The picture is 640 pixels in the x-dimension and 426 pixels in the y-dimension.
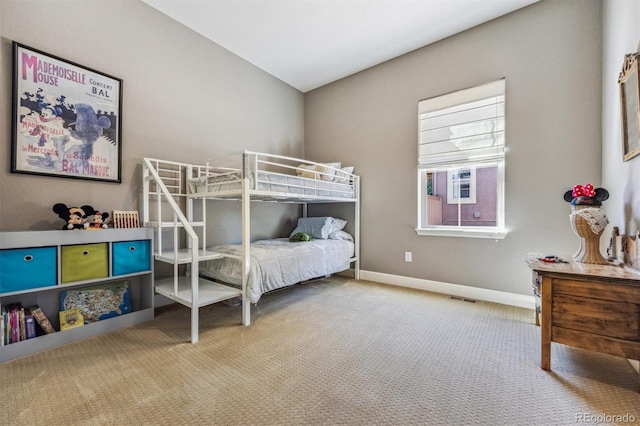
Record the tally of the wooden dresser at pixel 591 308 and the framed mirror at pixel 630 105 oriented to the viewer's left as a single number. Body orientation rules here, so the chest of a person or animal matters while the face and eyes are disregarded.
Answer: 2

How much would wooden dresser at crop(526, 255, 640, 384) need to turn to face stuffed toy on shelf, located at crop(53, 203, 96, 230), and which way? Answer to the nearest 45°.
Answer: approximately 45° to its left

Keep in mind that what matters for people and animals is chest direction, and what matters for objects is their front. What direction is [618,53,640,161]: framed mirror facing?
to the viewer's left

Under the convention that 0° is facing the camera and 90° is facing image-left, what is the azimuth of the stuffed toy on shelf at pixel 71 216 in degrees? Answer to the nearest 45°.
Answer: approximately 315°

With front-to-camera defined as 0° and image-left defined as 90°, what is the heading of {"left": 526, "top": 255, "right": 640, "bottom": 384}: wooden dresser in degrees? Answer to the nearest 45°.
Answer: approximately 90°

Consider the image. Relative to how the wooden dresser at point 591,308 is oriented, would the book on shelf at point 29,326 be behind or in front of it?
in front

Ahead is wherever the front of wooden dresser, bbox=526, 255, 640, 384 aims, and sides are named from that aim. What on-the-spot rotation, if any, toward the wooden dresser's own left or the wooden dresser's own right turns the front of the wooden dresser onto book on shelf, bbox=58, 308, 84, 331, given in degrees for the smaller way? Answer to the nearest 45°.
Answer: approximately 45° to the wooden dresser's own left

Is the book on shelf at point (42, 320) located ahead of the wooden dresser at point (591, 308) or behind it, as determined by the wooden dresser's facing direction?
ahead
